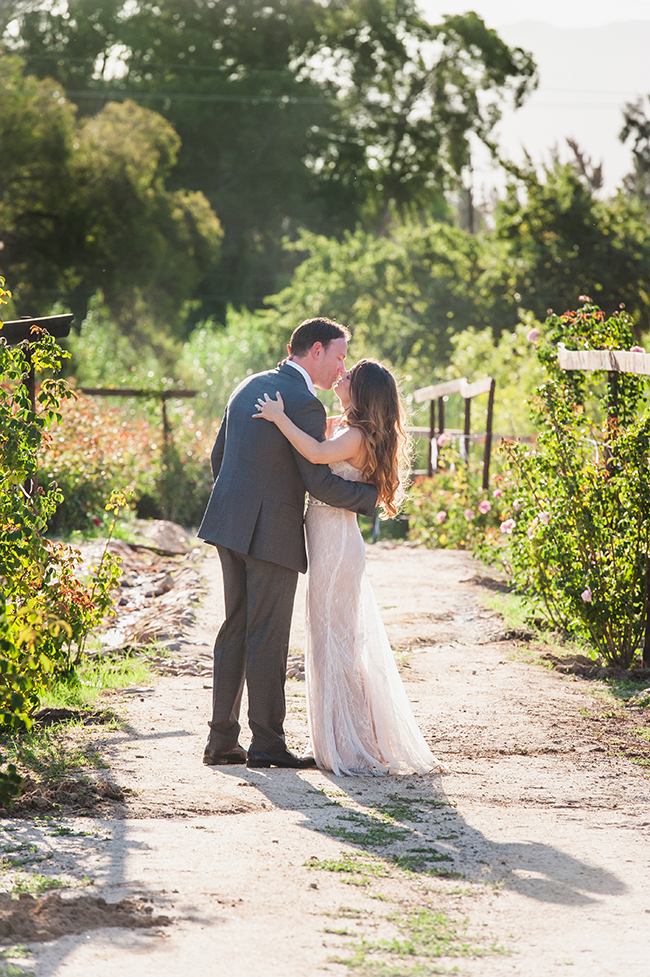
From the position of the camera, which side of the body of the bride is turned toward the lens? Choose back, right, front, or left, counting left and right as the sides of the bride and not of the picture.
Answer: left

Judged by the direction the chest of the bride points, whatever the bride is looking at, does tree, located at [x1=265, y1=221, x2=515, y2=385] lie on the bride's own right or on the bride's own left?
on the bride's own right

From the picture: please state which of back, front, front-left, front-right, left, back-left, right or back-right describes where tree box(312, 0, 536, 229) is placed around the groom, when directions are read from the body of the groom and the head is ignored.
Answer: front-left

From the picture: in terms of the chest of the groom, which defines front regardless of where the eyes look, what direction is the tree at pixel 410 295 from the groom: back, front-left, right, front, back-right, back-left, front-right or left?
front-left

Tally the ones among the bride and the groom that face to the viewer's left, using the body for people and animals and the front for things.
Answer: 1

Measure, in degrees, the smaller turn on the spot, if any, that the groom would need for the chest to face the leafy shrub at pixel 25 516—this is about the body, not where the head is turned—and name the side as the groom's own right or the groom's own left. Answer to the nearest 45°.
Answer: approximately 135° to the groom's own left

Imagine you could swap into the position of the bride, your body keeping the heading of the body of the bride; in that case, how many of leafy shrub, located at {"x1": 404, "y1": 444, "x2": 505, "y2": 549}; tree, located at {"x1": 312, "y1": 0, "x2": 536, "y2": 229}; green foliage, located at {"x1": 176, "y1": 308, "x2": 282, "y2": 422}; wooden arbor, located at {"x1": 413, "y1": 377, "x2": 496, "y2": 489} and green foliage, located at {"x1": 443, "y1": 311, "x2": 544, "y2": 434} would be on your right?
5

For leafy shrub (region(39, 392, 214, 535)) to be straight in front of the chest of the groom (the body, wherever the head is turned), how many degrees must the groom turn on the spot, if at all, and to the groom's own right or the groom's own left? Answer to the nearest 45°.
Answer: approximately 45° to the groom's own left

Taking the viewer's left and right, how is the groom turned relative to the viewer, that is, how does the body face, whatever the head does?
facing away from the viewer and to the right of the viewer

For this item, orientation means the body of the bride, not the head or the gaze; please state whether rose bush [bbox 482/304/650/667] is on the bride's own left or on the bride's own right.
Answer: on the bride's own right

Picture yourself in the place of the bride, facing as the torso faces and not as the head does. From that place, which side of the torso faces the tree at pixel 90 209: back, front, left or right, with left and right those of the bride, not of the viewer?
right

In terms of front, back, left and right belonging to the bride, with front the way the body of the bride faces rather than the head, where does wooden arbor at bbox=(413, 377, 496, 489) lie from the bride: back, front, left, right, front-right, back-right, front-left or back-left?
right
